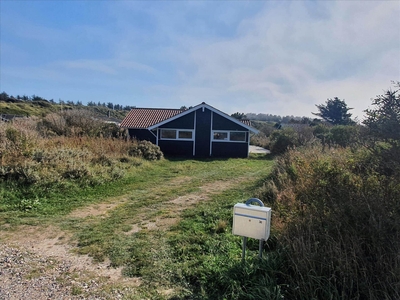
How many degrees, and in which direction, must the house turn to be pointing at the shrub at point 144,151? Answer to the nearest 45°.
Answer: approximately 45° to its right

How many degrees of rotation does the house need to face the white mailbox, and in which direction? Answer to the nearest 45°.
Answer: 0° — it already faces it

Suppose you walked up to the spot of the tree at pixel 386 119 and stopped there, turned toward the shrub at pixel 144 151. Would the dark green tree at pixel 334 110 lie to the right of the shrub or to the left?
right

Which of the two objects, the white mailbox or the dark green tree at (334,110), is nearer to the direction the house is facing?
the white mailbox

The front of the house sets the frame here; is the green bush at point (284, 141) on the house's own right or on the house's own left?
on the house's own left

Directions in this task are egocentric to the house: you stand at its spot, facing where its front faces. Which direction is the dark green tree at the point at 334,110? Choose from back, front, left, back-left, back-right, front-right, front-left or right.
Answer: back-left

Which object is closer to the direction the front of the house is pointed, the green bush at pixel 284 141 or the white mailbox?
the white mailbox

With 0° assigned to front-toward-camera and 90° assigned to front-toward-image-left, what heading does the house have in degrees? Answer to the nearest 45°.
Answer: approximately 0°

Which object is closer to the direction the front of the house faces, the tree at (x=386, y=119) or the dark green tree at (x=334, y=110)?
the tree

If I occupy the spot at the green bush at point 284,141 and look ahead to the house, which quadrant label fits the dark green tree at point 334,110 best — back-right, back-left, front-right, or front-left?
back-right
